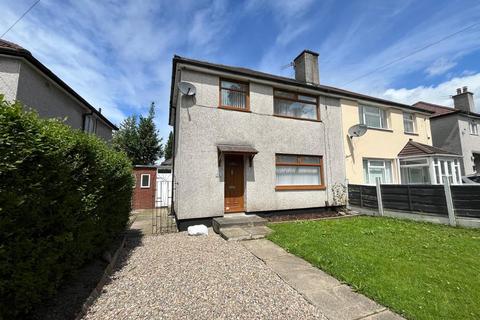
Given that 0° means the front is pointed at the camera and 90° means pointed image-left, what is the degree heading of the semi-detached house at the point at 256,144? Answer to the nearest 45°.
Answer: approximately 315°

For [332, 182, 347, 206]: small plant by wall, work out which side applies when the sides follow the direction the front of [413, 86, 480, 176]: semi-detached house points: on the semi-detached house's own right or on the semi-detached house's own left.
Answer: on the semi-detached house's own right

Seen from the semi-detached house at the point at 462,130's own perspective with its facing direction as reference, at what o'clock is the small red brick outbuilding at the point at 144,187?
The small red brick outbuilding is roughly at 3 o'clock from the semi-detached house.

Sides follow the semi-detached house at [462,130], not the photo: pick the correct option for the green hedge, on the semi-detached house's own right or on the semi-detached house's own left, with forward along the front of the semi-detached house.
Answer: on the semi-detached house's own right

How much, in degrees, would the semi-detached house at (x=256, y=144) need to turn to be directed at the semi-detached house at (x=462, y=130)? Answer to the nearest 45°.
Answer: approximately 90° to its left

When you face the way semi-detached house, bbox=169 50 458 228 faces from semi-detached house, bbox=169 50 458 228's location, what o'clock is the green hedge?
The green hedge is roughly at 2 o'clock from the semi-detached house.

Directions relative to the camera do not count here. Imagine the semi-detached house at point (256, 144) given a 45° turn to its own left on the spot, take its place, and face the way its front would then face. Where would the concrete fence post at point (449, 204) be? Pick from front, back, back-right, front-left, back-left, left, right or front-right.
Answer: front

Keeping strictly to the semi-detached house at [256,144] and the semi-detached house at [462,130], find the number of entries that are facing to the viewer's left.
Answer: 0

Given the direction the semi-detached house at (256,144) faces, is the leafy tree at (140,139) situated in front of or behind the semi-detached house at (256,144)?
behind
